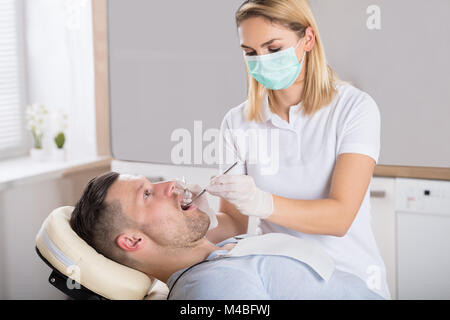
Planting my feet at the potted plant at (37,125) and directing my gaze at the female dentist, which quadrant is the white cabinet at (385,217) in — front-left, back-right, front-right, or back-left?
front-left

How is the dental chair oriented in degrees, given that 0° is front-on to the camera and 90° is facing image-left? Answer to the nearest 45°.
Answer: approximately 270°

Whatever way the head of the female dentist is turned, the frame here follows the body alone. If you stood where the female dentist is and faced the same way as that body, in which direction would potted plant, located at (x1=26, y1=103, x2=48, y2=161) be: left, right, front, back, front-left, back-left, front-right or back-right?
right

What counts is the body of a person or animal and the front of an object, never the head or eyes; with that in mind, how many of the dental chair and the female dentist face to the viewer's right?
1

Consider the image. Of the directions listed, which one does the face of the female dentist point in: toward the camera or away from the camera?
toward the camera

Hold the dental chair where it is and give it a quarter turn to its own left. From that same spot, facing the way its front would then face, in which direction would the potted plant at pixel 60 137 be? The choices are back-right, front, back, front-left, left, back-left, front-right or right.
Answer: front

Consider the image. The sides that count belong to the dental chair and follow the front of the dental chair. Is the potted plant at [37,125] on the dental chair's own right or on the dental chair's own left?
on the dental chair's own left

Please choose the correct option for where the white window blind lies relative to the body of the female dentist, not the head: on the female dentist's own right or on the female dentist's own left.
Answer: on the female dentist's own right

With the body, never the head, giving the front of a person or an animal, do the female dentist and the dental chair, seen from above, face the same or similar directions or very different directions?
very different directions

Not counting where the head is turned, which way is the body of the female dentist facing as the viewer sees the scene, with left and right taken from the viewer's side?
facing the viewer and to the left of the viewer
